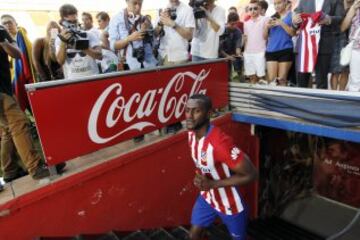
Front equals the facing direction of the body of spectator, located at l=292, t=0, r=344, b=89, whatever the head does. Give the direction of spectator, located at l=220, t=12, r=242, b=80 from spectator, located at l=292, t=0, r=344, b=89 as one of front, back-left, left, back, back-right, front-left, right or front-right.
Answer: back-right

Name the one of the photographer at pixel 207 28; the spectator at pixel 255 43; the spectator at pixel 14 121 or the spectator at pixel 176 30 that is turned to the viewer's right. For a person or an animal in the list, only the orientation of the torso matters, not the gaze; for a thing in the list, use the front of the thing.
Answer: the spectator at pixel 14 121

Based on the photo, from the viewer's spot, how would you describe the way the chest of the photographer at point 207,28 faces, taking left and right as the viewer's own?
facing the viewer and to the left of the viewer

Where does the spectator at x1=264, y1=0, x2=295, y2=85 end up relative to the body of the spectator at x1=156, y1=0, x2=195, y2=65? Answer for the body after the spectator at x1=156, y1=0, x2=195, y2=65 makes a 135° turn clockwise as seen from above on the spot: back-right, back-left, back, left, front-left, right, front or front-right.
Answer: right

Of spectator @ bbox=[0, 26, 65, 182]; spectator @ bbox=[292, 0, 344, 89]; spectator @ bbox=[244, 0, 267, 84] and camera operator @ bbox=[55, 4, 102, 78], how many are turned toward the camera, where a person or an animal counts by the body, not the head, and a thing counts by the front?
3

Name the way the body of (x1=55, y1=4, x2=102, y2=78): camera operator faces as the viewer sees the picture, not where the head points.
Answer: toward the camera

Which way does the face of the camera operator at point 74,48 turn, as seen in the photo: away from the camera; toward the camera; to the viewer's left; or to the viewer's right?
toward the camera

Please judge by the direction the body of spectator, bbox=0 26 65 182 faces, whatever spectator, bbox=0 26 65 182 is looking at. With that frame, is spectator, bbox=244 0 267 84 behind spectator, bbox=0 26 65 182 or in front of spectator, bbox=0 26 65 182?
in front

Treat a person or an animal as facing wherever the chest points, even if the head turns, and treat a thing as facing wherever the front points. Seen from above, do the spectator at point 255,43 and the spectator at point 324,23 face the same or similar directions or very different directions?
same or similar directions

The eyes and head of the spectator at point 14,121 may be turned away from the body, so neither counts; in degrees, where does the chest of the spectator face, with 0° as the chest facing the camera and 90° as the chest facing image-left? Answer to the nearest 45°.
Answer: approximately 270°

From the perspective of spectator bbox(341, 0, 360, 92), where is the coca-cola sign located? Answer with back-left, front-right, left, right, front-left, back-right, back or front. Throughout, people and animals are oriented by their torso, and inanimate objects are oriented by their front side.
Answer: front

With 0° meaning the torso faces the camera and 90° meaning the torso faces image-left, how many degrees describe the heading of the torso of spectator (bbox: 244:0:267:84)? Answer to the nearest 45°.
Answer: approximately 0°

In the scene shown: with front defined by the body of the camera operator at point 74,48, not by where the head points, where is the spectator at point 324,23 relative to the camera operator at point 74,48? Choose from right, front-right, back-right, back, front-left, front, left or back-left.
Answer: left

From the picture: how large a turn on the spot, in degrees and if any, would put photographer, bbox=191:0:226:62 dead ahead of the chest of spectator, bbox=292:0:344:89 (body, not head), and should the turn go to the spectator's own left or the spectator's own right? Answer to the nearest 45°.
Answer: approximately 90° to the spectator's own right

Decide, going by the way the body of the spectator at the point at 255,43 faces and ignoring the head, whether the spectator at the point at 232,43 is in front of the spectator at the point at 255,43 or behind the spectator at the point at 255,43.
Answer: behind
